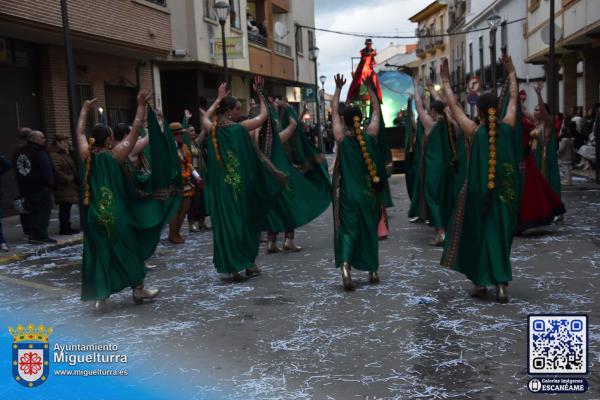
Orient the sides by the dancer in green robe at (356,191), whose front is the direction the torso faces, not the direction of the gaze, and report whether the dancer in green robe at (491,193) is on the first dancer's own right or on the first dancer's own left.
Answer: on the first dancer's own right

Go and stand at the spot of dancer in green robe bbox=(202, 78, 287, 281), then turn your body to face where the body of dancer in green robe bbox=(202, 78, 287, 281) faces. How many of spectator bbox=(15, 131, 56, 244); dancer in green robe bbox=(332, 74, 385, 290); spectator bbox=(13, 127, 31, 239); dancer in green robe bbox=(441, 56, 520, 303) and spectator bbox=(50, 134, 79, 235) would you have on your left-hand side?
3

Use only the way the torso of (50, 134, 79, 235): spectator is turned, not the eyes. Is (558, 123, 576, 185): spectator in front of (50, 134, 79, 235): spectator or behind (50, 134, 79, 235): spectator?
in front

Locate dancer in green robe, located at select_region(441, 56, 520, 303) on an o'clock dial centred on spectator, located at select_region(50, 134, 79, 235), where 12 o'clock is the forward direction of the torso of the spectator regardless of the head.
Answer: The dancer in green robe is roughly at 2 o'clock from the spectator.

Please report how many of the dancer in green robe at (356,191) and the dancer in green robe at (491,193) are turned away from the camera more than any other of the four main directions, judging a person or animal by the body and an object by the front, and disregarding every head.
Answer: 2

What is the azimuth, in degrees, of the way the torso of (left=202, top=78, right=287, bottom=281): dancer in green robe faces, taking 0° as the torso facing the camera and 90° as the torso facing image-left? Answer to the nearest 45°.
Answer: approximately 225°

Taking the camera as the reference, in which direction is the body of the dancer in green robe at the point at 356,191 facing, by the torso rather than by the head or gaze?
away from the camera

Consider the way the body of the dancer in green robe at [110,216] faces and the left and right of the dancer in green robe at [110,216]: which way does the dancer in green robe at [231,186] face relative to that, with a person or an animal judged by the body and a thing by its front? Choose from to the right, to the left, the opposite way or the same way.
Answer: the same way

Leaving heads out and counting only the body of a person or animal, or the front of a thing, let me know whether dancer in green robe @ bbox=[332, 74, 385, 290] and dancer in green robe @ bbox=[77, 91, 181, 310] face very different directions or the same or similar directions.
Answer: same or similar directions

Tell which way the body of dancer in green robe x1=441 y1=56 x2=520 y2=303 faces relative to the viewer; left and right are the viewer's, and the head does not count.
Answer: facing away from the viewer

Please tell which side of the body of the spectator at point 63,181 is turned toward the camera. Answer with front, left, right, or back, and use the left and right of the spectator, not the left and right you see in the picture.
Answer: right

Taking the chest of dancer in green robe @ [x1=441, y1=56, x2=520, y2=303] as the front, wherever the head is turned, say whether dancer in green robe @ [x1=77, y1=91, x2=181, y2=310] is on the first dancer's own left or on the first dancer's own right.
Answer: on the first dancer's own left

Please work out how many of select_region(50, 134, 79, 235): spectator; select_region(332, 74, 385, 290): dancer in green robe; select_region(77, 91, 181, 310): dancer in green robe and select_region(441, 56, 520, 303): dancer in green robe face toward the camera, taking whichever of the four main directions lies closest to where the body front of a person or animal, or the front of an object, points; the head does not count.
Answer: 0

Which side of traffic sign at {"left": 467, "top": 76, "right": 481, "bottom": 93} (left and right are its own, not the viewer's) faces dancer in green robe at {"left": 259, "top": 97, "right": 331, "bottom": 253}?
front

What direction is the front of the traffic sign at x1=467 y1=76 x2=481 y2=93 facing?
toward the camera

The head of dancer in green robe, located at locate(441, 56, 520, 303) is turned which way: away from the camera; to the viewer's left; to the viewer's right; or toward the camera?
away from the camera

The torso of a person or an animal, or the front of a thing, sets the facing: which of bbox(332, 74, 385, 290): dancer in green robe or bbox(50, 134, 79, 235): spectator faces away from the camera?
the dancer in green robe

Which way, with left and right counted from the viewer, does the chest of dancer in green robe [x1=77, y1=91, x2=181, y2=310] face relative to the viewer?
facing away from the viewer and to the right of the viewer
